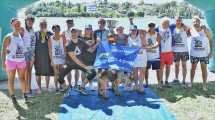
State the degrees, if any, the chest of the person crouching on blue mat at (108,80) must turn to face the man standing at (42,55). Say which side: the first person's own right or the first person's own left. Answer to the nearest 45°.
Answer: approximately 90° to the first person's own right

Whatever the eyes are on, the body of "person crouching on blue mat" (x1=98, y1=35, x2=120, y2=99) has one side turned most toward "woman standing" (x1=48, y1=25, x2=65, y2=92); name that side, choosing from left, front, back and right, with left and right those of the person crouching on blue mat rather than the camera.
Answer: right

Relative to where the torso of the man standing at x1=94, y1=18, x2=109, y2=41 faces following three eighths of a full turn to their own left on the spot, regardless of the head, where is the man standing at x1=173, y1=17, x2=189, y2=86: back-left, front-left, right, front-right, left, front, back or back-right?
front-right

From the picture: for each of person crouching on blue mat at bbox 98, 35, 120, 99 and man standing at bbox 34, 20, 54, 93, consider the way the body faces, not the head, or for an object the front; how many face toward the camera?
2

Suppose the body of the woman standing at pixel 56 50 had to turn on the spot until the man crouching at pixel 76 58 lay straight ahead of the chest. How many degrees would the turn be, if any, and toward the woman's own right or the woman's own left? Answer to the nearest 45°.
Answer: approximately 45° to the woman's own left

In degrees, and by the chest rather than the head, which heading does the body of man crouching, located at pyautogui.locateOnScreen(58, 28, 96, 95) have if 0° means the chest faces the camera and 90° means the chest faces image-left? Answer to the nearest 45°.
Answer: approximately 0°
